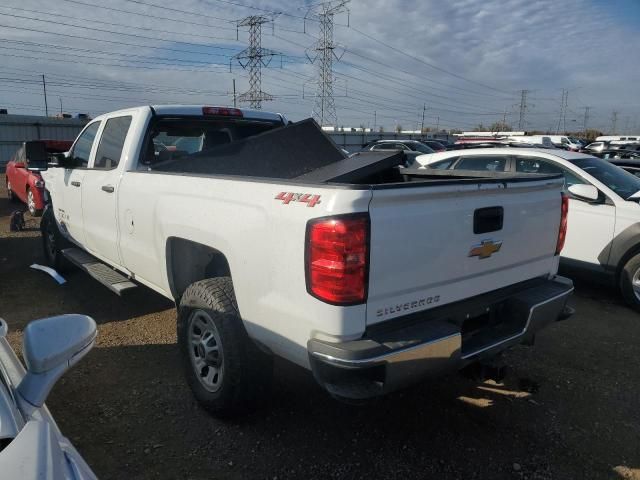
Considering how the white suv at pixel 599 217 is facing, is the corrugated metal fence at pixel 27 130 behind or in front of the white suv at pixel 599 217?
behind

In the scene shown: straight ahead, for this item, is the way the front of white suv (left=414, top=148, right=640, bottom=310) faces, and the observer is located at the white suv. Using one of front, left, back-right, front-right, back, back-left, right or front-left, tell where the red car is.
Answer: back-right

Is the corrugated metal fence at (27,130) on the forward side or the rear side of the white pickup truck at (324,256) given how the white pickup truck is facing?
on the forward side

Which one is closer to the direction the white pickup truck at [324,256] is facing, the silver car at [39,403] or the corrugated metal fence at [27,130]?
the corrugated metal fence

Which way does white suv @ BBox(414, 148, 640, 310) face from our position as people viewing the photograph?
facing the viewer and to the right of the viewer

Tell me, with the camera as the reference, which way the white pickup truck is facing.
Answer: facing away from the viewer and to the left of the viewer

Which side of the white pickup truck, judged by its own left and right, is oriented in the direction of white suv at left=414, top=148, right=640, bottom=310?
right

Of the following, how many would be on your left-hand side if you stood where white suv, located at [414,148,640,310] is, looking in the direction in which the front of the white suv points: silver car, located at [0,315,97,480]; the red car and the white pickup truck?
0
